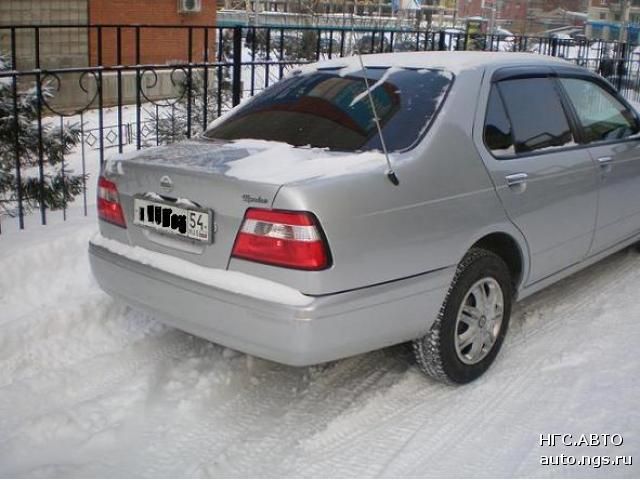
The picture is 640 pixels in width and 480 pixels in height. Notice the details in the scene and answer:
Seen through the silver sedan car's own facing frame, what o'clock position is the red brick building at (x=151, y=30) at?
The red brick building is roughly at 10 o'clock from the silver sedan car.

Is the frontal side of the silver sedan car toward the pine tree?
no

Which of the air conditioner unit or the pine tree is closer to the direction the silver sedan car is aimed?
the air conditioner unit

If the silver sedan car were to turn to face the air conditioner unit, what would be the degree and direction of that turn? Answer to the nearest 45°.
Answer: approximately 45° to its left

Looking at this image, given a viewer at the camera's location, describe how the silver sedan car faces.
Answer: facing away from the viewer and to the right of the viewer
